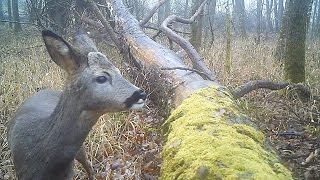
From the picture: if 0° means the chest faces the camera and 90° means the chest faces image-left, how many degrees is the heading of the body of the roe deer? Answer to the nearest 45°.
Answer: approximately 315°

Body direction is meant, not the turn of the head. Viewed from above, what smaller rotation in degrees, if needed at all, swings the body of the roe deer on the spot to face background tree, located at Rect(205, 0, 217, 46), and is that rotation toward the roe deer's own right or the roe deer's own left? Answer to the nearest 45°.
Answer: approximately 90° to the roe deer's own left

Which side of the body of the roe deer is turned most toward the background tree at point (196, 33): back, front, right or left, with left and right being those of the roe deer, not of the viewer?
left

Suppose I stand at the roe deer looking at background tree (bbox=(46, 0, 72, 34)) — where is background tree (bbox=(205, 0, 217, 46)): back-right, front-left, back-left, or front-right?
front-right

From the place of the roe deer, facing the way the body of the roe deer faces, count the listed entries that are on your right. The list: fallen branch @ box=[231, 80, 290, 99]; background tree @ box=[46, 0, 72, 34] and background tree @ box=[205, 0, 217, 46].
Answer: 0

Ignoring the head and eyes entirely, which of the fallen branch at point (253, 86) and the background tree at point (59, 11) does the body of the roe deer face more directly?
the fallen branch

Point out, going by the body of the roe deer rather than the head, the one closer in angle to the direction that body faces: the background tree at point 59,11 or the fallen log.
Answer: the fallen log

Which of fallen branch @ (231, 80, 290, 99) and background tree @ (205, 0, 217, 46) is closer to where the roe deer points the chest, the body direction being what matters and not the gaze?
the fallen branch

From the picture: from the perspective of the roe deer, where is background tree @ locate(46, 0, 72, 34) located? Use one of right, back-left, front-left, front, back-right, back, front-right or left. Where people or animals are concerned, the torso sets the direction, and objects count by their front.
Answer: back-left

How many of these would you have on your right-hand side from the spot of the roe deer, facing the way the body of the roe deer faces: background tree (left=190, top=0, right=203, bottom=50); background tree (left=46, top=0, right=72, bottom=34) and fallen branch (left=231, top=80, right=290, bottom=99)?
0

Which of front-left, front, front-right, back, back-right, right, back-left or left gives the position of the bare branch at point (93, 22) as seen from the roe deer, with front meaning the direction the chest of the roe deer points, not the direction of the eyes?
back-left
